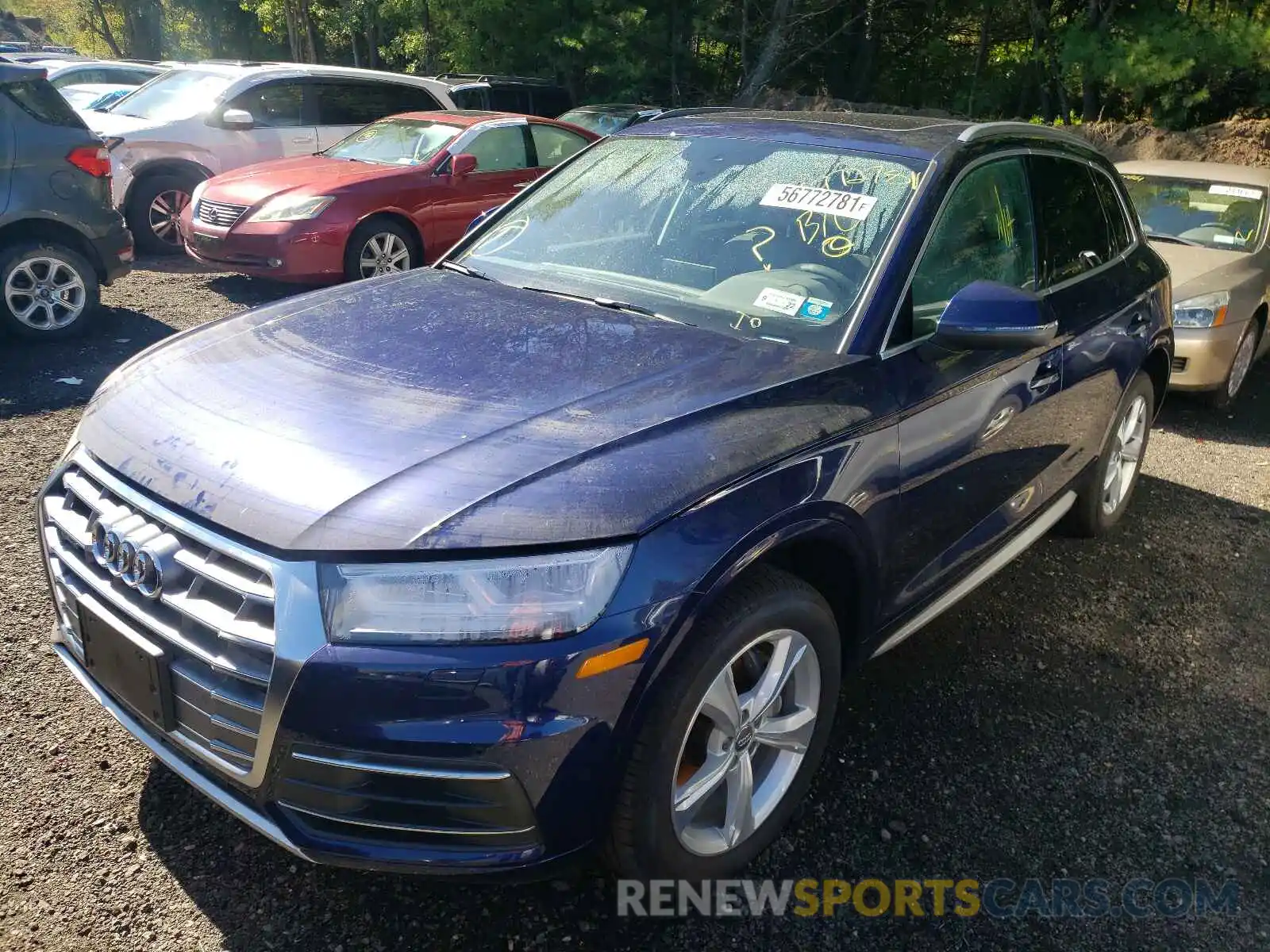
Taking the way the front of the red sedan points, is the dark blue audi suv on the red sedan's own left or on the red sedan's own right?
on the red sedan's own left

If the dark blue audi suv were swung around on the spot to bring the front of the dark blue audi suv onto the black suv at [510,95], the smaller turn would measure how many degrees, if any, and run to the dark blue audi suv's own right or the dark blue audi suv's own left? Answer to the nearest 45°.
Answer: approximately 135° to the dark blue audi suv's own right

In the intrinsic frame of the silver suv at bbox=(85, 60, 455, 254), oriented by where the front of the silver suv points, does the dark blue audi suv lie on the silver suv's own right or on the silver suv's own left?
on the silver suv's own left

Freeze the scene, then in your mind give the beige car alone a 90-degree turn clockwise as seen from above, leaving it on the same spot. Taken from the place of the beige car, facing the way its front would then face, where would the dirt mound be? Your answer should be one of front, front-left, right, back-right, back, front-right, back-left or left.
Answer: front-right

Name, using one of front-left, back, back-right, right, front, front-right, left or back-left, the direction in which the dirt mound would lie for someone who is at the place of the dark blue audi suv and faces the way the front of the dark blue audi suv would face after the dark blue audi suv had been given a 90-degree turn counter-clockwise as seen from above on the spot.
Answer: left

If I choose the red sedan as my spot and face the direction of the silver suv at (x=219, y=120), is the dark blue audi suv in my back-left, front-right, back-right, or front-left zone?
back-left

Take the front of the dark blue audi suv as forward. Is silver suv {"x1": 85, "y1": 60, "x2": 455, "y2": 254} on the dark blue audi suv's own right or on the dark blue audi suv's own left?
on the dark blue audi suv's own right

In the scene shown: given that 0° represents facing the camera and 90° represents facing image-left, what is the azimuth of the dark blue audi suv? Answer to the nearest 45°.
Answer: approximately 45°

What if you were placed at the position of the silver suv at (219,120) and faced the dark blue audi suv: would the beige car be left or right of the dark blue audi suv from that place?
left

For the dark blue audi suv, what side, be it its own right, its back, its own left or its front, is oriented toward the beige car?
back
